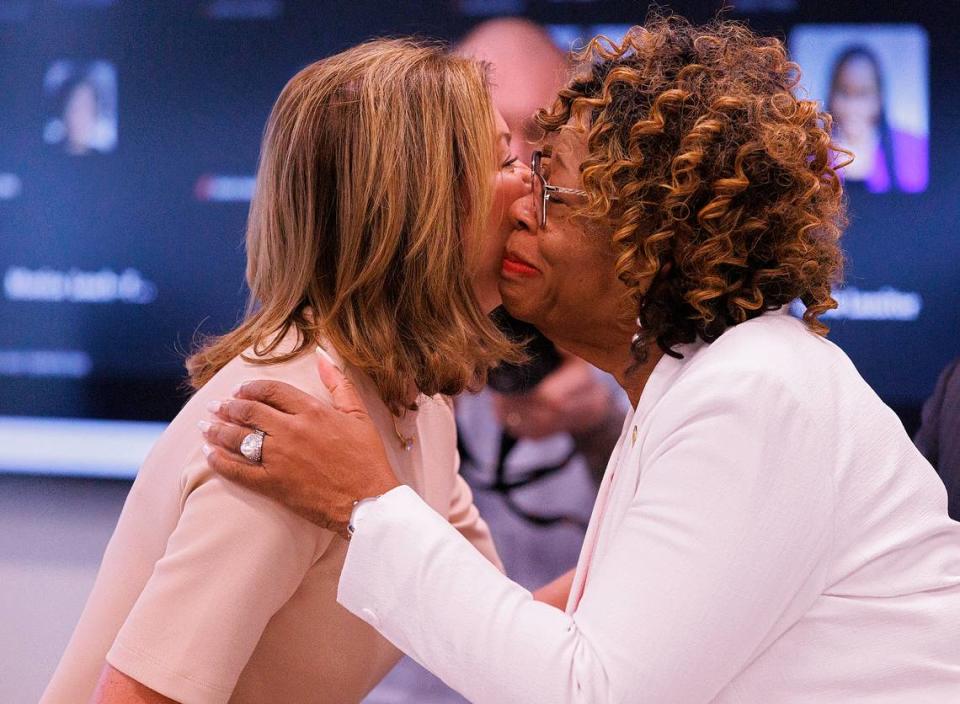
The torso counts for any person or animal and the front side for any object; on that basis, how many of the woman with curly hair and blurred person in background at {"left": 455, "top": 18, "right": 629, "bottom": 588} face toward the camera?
1

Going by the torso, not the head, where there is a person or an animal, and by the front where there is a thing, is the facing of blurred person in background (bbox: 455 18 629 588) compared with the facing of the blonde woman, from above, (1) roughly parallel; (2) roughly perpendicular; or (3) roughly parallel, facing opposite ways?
roughly perpendicular

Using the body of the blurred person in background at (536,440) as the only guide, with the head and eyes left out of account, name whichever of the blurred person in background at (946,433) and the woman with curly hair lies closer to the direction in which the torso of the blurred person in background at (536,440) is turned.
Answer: the woman with curly hair

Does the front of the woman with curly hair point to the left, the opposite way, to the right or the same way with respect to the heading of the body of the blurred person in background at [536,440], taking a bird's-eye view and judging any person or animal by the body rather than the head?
to the right

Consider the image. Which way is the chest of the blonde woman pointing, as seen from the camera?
to the viewer's right

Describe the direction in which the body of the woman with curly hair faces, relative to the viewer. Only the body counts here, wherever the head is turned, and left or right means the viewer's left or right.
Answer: facing to the left of the viewer

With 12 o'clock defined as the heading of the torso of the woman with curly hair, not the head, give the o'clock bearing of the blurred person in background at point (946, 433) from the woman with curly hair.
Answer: The blurred person in background is roughly at 4 o'clock from the woman with curly hair.

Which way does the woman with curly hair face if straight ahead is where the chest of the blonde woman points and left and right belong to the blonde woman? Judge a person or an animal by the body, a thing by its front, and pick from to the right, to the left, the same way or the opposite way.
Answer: the opposite way

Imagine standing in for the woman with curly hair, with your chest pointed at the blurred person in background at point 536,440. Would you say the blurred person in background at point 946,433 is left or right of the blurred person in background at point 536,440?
right

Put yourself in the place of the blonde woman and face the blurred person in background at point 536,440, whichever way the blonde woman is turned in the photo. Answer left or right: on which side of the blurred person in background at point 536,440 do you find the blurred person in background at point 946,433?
right

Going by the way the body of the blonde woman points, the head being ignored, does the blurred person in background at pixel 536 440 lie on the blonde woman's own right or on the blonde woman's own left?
on the blonde woman's own left

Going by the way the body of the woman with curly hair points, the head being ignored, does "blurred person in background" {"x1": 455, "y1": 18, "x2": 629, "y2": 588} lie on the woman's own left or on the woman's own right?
on the woman's own right

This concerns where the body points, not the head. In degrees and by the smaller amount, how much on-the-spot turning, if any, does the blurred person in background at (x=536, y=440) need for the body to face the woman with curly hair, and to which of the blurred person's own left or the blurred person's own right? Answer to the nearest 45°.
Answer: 0° — they already face them
